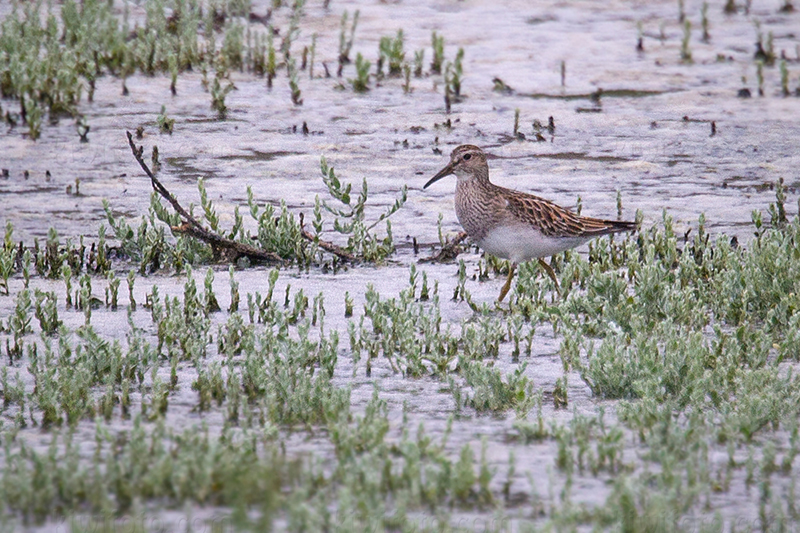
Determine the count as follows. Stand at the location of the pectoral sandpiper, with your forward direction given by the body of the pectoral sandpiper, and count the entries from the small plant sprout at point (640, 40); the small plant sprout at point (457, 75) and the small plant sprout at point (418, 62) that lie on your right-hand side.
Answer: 3

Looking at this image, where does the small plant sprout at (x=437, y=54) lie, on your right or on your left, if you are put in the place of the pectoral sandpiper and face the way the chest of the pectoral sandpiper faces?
on your right

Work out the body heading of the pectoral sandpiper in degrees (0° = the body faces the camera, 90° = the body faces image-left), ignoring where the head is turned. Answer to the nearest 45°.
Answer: approximately 90°

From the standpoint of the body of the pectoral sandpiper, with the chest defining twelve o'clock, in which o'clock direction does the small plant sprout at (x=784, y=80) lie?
The small plant sprout is roughly at 4 o'clock from the pectoral sandpiper.

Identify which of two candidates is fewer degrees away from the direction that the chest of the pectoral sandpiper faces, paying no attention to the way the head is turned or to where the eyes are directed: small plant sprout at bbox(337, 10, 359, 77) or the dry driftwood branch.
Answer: the dry driftwood branch

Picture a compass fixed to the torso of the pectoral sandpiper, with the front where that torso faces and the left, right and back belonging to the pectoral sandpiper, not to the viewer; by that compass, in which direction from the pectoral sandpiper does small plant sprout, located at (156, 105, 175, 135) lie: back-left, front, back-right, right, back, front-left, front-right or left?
front-right

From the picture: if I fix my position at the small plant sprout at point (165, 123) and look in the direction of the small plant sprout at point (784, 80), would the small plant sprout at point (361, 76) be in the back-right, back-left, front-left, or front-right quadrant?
front-left

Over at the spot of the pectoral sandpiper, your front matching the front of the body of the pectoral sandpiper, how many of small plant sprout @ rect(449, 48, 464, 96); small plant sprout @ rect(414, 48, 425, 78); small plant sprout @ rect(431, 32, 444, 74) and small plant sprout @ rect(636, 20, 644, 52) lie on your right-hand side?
4

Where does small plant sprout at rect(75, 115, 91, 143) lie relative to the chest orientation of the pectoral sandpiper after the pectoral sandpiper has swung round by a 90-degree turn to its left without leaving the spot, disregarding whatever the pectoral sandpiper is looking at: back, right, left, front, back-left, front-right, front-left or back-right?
back-right

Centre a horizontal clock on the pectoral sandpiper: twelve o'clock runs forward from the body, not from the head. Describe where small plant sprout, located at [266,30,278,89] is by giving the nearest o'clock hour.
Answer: The small plant sprout is roughly at 2 o'clock from the pectoral sandpiper.

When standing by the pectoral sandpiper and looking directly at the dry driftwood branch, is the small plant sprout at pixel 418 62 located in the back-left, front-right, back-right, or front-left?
front-right

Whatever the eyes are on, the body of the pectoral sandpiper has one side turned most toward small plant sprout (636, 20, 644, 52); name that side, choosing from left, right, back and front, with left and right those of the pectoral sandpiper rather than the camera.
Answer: right

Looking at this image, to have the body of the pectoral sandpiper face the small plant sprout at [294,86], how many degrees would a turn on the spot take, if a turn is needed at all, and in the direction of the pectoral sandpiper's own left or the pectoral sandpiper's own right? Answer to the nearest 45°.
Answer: approximately 45° to the pectoral sandpiper's own right

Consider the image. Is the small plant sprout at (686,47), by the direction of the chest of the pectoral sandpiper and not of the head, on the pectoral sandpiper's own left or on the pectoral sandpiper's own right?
on the pectoral sandpiper's own right

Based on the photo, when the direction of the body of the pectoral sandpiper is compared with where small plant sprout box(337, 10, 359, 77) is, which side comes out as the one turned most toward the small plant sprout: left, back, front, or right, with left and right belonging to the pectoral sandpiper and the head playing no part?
right
